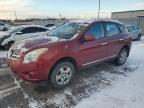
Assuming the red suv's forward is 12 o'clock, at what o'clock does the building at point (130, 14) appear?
The building is roughly at 5 o'clock from the red suv.

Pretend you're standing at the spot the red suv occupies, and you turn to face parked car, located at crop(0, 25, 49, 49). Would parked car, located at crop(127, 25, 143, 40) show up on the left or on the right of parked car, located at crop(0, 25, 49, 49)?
right

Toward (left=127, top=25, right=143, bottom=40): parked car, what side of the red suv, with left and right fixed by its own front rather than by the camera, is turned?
back

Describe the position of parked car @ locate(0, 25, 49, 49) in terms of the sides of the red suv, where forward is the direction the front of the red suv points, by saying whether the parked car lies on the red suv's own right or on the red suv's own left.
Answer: on the red suv's own right

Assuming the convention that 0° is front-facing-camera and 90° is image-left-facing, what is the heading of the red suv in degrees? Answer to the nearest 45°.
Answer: approximately 45°
